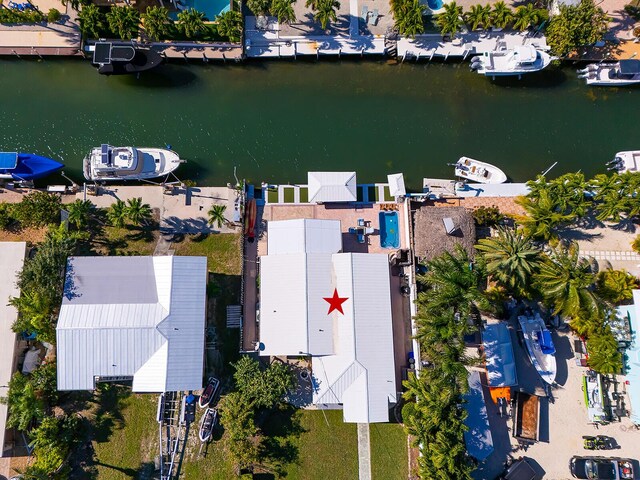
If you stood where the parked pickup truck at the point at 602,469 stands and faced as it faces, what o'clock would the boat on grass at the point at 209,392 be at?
The boat on grass is roughly at 11 o'clock from the parked pickup truck.

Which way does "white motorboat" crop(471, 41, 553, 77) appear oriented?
to the viewer's right

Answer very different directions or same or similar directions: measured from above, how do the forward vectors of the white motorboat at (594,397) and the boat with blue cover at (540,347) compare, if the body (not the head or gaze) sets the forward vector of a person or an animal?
same or similar directions

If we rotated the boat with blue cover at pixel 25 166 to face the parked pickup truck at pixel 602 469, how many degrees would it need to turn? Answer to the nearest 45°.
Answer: approximately 45° to its right

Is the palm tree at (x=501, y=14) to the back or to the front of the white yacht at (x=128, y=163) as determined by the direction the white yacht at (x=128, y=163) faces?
to the front

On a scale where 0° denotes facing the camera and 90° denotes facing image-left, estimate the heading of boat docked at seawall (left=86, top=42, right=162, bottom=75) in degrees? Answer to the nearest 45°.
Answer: approximately 270°

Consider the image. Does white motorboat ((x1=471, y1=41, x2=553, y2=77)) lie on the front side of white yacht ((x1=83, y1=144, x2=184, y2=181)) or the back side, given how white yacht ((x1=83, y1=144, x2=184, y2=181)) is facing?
on the front side

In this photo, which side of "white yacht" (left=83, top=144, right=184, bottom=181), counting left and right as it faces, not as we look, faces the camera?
right
